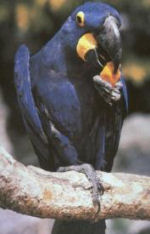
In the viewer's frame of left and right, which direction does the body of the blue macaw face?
facing the viewer and to the right of the viewer
